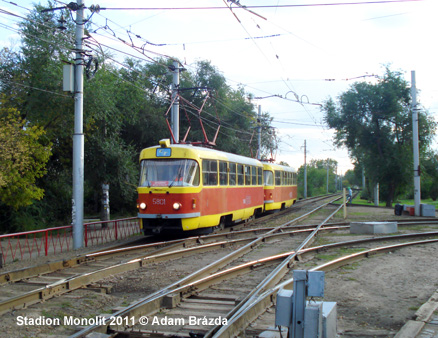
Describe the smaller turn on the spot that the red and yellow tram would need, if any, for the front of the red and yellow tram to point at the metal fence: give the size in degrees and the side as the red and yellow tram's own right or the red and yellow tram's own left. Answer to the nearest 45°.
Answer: approximately 45° to the red and yellow tram's own right

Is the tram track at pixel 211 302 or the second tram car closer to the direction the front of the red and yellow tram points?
the tram track

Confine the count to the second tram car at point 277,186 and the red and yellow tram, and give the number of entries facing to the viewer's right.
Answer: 0

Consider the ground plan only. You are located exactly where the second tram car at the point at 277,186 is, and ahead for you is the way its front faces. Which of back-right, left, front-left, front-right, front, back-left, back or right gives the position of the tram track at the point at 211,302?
front-left

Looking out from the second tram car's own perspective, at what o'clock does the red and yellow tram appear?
The red and yellow tram is roughly at 11 o'clock from the second tram car.

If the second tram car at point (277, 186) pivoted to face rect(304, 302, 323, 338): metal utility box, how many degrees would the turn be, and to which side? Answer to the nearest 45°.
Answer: approximately 45° to its left

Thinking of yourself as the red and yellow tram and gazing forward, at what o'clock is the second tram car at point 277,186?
The second tram car is roughly at 5 o'clock from the red and yellow tram.

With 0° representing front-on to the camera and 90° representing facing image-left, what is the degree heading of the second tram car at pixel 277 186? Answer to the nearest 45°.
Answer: approximately 45°

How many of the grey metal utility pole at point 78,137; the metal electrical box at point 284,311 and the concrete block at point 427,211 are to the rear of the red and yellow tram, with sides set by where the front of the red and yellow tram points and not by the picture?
1

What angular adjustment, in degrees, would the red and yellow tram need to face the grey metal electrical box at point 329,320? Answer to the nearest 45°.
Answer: approximately 45° to its left
